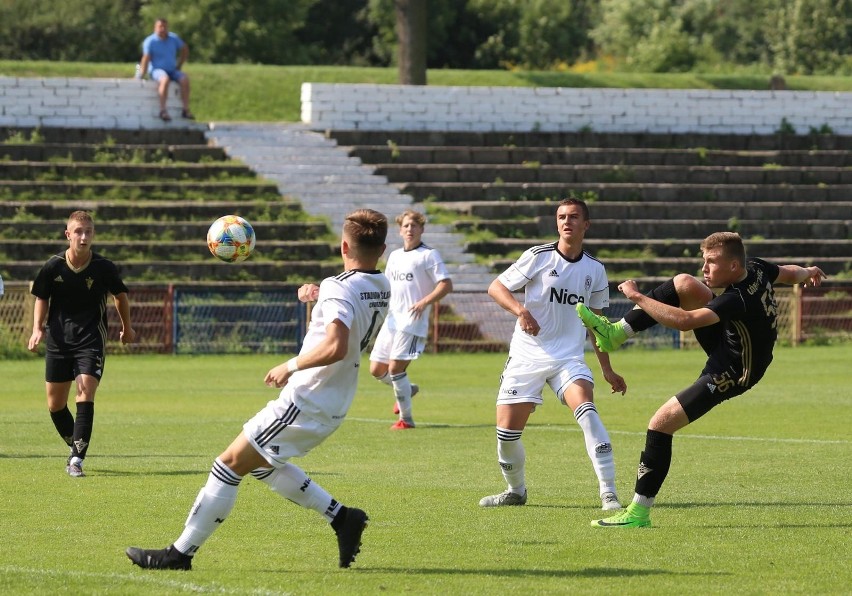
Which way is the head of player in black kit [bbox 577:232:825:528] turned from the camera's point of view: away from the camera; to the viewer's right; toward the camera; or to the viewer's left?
to the viewer's left

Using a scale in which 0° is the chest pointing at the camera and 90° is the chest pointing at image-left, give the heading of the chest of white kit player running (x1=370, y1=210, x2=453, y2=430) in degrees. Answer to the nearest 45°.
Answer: approximately 45°

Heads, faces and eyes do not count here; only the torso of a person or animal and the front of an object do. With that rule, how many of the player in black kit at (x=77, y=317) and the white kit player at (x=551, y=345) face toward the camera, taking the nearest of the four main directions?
2

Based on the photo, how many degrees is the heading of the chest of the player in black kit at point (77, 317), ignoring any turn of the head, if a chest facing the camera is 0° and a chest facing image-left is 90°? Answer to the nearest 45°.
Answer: approximately 0°

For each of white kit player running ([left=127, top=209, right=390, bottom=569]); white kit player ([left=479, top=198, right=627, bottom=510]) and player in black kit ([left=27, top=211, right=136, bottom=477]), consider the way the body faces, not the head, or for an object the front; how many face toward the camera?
2

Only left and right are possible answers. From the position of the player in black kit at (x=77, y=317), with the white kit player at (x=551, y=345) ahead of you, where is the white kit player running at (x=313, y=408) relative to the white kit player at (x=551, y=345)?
right

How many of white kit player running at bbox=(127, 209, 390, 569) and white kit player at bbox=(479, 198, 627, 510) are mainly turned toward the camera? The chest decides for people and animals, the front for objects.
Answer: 1

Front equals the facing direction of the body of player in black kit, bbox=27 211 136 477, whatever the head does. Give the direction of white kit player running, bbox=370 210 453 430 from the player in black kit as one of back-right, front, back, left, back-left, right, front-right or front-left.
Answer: back-left

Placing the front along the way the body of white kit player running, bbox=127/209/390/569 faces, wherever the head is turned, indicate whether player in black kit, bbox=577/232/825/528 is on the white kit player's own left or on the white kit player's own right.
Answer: on the white kit player's own right
